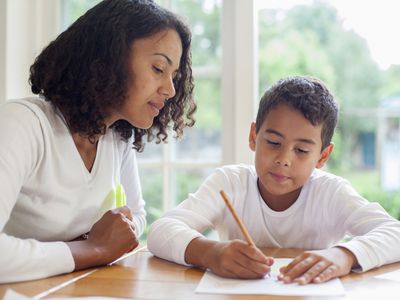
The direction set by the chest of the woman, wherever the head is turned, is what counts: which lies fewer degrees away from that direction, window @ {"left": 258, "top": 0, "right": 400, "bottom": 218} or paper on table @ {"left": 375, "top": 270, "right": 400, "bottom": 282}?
the paper on table

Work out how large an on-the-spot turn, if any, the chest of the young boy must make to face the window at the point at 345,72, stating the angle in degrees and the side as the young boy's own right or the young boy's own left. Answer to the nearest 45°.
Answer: approximately 180°

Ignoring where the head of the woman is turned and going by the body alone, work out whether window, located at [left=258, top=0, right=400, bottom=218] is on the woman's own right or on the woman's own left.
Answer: on the woman's own left

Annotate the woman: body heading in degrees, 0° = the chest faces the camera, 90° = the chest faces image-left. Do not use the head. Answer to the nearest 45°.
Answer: approximately 315°
